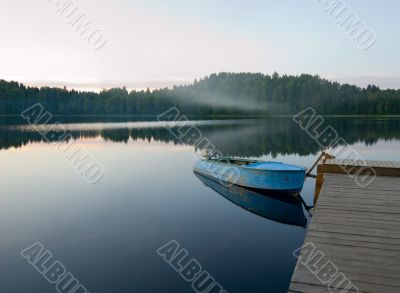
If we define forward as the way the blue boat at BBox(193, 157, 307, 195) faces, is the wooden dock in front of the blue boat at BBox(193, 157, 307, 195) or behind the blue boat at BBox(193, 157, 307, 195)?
in front

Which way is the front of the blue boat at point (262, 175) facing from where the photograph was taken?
facing the viewer and to the right of the viewer
